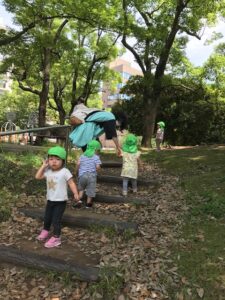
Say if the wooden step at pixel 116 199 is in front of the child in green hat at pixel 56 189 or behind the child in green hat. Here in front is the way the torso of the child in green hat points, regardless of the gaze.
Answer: behind

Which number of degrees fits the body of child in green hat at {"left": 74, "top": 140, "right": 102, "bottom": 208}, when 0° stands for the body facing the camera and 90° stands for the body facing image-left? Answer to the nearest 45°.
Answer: approximately 225°

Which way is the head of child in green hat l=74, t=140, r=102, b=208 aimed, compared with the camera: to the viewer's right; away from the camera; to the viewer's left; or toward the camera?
away from the camera

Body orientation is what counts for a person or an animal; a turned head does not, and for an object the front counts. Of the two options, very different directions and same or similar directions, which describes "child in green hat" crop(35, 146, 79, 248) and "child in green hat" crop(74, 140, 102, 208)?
very different directions

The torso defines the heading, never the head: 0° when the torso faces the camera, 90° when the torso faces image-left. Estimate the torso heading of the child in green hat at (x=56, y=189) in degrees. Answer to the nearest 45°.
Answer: approximately 45°

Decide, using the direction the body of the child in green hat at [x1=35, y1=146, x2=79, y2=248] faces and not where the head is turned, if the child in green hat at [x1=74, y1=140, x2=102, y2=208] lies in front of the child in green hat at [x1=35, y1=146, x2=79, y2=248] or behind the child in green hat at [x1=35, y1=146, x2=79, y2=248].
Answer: behind

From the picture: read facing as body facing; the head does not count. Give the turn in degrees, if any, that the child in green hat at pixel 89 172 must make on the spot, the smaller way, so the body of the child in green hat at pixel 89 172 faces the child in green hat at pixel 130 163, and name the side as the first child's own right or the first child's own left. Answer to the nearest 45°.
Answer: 0° — they already face them

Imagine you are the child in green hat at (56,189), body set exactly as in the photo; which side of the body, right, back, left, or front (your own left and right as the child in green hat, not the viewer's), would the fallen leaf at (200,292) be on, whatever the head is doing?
left

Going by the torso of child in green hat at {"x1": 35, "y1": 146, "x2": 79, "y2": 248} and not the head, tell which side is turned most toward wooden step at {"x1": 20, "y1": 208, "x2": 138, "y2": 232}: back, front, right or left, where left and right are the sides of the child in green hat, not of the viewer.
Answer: back
